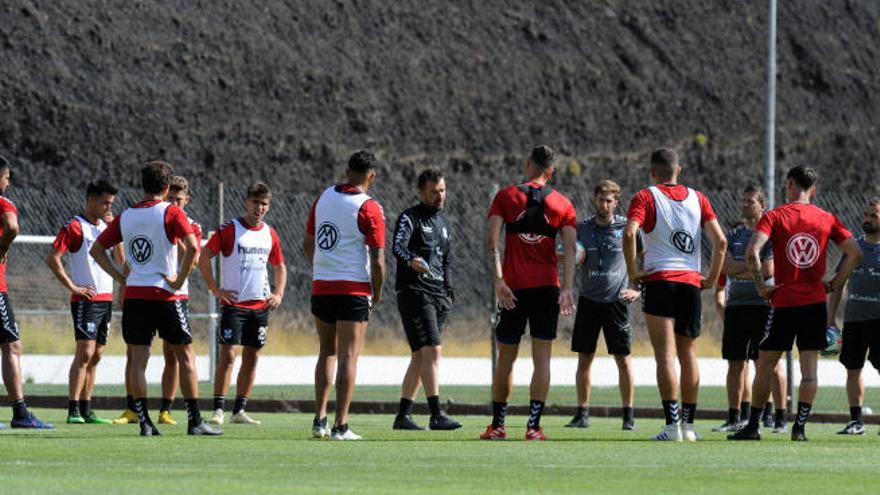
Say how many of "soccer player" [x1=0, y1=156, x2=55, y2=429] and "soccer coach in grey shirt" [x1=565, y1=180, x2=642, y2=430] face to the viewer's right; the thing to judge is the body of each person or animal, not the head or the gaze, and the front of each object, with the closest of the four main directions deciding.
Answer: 1

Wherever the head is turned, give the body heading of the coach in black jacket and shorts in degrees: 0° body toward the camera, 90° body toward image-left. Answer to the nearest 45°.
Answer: approximately 315°

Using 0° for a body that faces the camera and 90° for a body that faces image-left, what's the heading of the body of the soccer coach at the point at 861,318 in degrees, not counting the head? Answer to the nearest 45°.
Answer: approximately 45°

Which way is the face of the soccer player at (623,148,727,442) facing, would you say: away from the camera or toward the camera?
away from the camera

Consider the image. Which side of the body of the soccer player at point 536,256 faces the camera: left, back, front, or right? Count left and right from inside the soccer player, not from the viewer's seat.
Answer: back

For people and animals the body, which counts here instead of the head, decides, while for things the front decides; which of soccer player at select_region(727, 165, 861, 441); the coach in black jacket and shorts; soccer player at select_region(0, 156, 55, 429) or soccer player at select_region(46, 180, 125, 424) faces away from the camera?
soccer player at select_region(727, 165, 861, 441)

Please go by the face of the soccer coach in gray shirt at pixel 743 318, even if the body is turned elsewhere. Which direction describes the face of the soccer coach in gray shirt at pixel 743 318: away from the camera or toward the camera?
toward the camera

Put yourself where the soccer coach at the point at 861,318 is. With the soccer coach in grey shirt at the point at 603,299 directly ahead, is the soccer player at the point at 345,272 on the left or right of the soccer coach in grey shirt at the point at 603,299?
left

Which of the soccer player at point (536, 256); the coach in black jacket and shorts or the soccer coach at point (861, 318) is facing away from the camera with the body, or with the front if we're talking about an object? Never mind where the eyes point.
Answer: the soccer player at point (536, 256)

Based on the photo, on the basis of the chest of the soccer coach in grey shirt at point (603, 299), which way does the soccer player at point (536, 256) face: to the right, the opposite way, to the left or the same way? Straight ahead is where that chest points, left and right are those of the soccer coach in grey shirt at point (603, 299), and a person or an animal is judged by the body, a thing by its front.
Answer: the opposite way

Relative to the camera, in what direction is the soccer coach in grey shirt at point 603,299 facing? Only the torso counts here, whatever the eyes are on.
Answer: toward the camera

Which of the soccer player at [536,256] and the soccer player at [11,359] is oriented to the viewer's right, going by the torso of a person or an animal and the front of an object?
the soccer player at [11,359]

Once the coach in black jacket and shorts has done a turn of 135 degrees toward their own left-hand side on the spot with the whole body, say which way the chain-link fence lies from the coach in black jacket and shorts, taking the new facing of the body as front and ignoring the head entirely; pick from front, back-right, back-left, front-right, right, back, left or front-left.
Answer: front

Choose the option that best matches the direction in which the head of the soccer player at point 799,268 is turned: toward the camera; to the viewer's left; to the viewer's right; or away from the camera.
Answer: away from the camera
